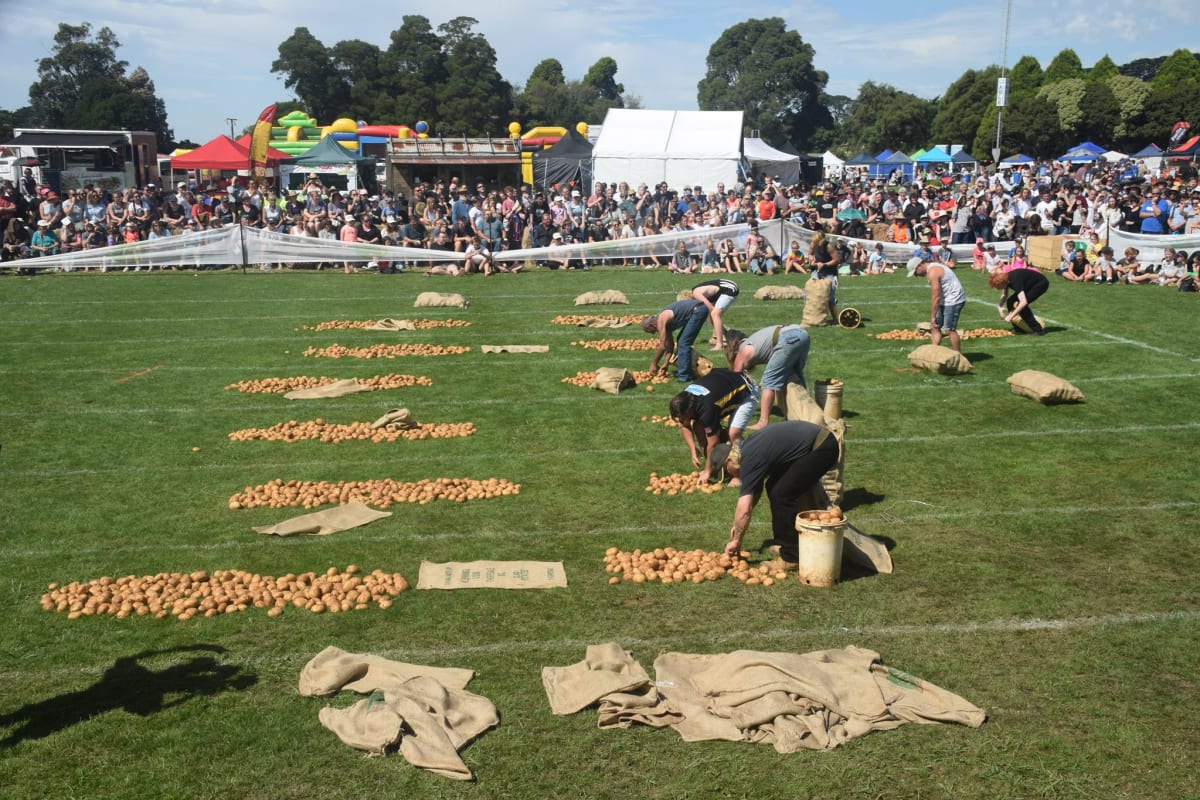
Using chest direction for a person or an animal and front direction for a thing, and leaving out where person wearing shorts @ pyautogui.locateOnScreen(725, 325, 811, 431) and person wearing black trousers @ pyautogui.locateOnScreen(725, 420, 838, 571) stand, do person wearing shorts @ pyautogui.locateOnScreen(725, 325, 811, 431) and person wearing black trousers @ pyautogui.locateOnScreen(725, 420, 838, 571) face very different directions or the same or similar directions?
same or similar directions

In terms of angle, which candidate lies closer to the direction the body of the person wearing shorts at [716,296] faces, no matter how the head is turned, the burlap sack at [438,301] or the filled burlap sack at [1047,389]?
the burlap sack

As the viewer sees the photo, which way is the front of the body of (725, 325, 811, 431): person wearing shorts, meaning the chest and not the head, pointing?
to the viewer's left

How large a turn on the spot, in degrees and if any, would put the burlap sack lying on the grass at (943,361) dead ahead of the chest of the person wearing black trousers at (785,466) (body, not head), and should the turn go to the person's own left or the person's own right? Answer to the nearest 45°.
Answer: approximately 90° to the person's own right

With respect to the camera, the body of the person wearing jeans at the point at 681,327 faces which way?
to the viewer's left

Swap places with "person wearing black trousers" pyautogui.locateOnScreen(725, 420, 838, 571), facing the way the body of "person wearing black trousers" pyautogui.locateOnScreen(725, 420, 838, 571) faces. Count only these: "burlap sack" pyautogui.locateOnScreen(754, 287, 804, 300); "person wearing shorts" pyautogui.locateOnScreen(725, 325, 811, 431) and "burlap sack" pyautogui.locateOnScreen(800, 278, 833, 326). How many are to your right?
3

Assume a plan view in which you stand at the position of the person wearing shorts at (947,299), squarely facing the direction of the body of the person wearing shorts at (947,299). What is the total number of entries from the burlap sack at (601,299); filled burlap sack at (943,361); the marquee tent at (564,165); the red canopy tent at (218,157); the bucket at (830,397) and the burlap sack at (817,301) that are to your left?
2

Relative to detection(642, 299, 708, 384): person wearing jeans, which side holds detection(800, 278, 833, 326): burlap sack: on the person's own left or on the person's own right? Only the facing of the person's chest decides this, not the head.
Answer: on the person's own right

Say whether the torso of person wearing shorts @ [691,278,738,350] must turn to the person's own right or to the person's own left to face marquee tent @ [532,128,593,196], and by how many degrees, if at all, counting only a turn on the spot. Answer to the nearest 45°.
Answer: approximately 90° to the person's own right

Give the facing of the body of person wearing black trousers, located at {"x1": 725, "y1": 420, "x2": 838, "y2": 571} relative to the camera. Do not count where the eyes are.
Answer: to the viewer's left

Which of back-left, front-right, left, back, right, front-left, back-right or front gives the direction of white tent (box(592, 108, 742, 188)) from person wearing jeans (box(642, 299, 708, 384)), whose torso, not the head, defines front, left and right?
right

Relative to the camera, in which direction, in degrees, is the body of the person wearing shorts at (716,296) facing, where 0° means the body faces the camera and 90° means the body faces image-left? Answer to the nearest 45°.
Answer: approximately 90°
